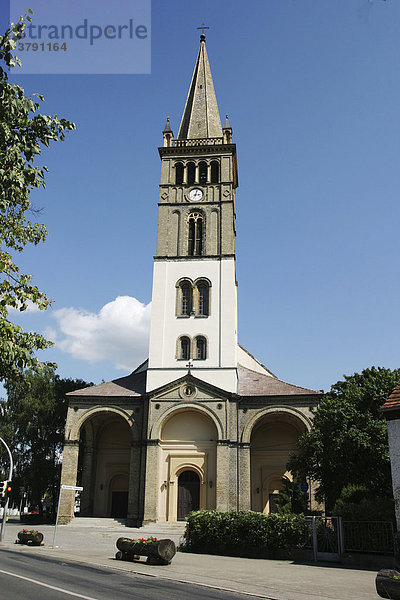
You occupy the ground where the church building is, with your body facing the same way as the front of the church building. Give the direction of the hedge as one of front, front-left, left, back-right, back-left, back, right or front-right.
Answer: front

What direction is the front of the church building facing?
toward the camera

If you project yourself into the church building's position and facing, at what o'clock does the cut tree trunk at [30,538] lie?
The cut tree trunk is roughly at 1 o'clock from the church building.

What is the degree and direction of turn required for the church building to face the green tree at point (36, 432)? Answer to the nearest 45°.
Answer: approximately 135° to its right

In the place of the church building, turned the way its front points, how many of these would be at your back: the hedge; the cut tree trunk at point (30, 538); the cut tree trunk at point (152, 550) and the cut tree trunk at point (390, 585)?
0

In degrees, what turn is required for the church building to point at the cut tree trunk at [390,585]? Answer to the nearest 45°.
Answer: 0° — it already faces it

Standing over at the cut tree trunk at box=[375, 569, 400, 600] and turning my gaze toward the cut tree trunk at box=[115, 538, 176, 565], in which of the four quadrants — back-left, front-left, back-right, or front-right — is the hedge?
front-right

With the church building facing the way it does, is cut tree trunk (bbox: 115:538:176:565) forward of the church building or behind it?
forward
